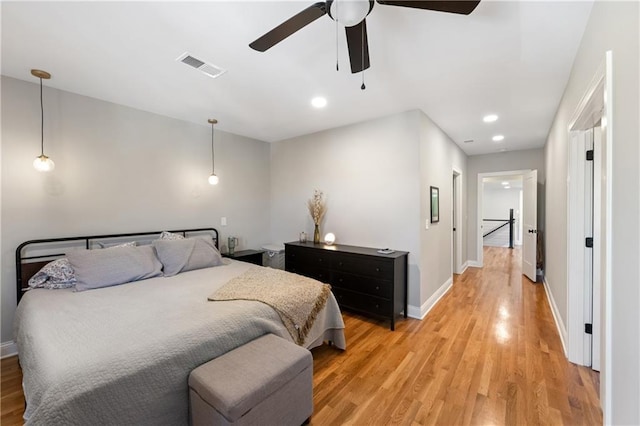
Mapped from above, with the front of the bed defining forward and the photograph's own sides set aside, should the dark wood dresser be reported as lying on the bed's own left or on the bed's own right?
on the bed's own left

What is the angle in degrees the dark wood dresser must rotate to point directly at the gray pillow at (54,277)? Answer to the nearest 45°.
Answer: approximately 45° to its right

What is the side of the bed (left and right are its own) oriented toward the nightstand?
left

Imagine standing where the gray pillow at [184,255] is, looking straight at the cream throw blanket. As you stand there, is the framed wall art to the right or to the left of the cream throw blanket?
left

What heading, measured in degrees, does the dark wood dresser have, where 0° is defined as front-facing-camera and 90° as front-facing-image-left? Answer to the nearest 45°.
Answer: approximately 45°

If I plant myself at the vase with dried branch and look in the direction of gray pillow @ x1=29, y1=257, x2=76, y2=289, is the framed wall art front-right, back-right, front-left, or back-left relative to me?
back-left
